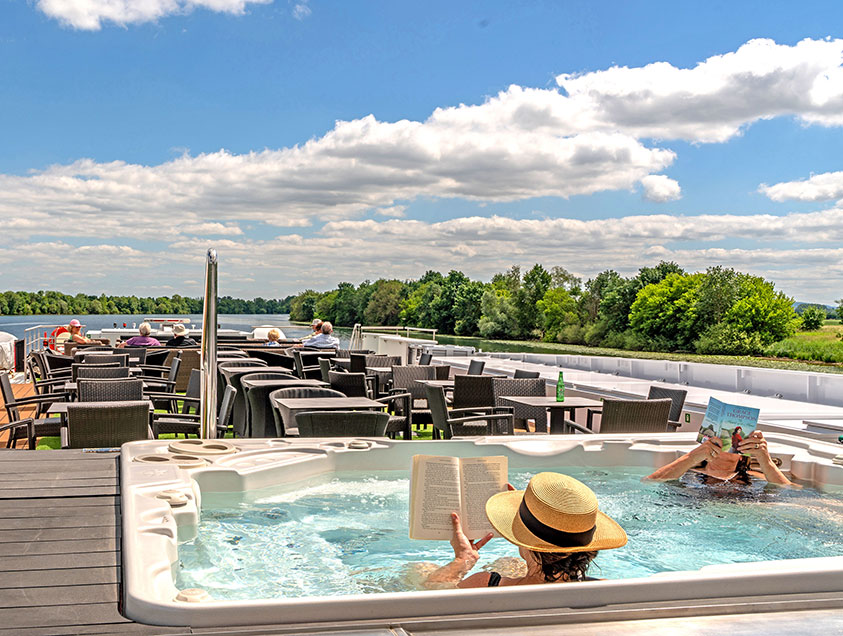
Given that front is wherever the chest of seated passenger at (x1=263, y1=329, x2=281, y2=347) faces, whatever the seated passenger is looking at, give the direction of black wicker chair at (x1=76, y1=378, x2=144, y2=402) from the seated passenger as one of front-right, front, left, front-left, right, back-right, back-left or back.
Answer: back

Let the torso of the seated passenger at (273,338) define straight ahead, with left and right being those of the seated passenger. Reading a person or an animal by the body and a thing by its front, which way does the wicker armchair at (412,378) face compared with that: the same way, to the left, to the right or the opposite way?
the opposite way

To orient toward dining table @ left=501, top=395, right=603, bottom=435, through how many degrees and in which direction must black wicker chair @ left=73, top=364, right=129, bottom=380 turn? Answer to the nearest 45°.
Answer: approximately 135° to its right

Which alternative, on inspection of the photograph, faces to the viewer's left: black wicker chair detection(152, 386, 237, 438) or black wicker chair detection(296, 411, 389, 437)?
black wicker chair detection(152, 386, 237, 438)

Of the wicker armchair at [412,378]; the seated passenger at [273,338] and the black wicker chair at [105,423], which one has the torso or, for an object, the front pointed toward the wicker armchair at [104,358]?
the black wicker chair

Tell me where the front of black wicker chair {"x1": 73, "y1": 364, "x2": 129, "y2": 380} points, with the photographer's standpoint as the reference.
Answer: facing away from the viewer

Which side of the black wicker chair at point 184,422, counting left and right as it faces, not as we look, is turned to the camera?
left

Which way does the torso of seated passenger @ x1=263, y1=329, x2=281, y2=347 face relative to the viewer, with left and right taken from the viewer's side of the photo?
facing away from the viewer

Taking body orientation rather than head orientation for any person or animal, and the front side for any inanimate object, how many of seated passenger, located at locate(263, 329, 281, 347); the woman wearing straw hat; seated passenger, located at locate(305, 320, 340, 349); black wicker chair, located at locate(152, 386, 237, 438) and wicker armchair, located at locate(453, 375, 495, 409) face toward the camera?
0

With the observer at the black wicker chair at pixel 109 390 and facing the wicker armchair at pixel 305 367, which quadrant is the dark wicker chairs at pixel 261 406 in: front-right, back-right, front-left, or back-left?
front-right

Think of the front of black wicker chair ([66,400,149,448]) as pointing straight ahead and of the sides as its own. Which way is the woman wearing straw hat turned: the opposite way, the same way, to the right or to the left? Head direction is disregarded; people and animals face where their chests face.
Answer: the same way

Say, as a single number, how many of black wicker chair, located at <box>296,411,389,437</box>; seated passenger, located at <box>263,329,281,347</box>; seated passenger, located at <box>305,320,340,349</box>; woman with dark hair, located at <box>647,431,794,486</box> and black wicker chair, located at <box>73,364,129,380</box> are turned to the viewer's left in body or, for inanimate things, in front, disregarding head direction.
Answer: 0

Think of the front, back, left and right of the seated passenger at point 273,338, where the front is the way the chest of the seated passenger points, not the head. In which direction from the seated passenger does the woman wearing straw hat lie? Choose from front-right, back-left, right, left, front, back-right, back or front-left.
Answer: back

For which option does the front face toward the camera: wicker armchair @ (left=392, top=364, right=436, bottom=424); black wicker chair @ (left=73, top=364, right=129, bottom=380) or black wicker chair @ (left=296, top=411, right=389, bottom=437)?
the wicker armchair

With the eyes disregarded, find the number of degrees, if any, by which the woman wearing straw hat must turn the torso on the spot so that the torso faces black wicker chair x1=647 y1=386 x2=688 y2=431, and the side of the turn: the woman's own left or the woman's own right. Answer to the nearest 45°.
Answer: approximately 45° to the woman's own right

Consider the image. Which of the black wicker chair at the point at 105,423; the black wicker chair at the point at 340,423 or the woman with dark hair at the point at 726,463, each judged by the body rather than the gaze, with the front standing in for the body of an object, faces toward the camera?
the woman with dark hair

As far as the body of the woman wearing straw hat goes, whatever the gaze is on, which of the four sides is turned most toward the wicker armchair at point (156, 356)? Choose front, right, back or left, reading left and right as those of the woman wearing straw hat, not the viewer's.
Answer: front

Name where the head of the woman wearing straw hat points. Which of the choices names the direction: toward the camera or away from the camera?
away from the camera

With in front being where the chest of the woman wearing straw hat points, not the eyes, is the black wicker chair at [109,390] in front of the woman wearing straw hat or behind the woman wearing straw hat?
in front

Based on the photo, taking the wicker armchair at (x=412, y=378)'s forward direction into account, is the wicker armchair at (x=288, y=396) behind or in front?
in front

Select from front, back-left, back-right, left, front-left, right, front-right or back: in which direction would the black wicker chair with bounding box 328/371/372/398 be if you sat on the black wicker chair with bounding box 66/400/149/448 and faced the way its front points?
front-right
